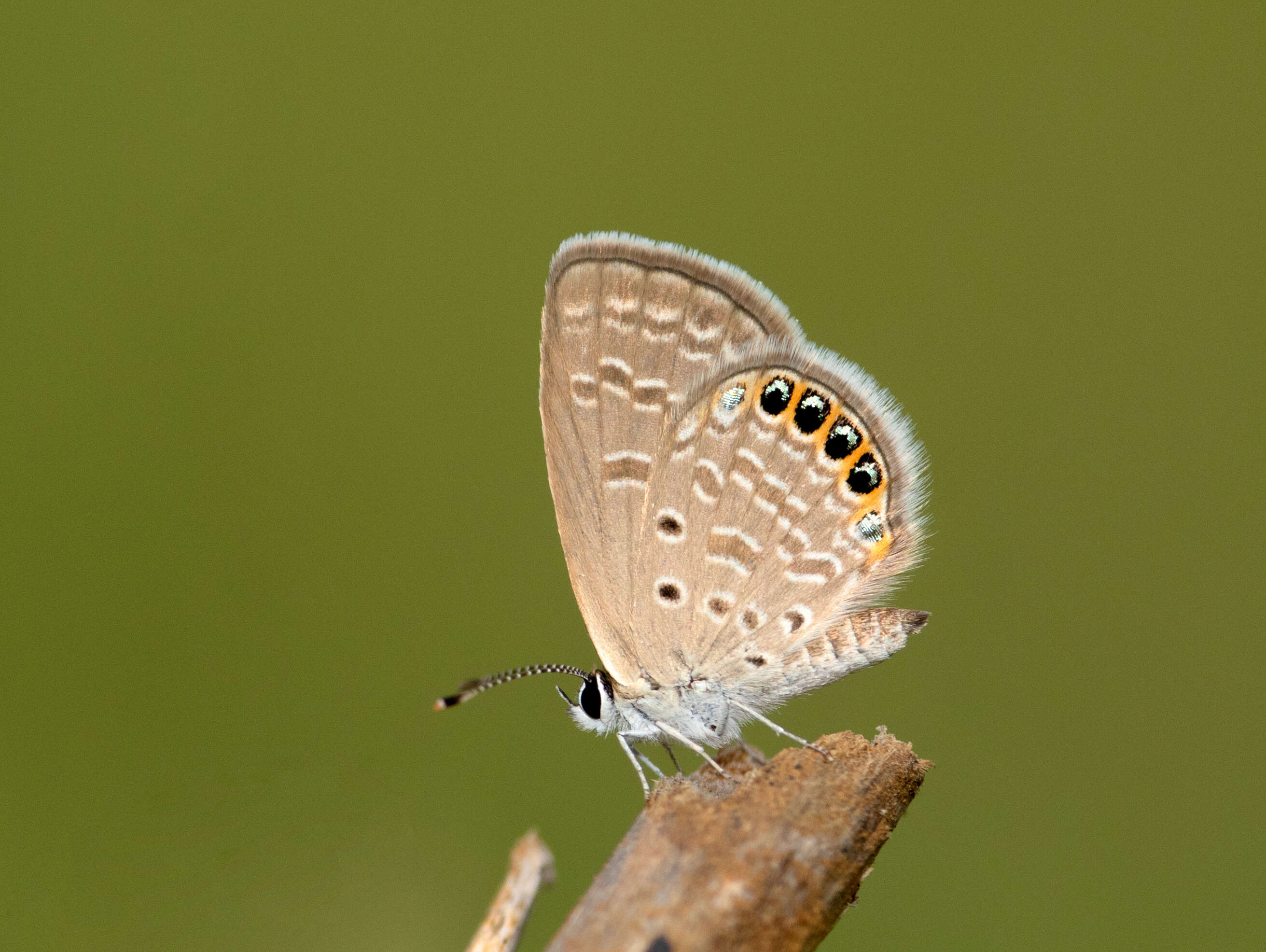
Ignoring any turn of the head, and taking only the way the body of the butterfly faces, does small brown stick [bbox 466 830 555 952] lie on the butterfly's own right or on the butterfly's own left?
on the butterfly's own left

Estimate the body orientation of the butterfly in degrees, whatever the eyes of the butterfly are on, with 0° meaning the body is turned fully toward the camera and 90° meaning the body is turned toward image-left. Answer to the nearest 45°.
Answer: approximately 90°
